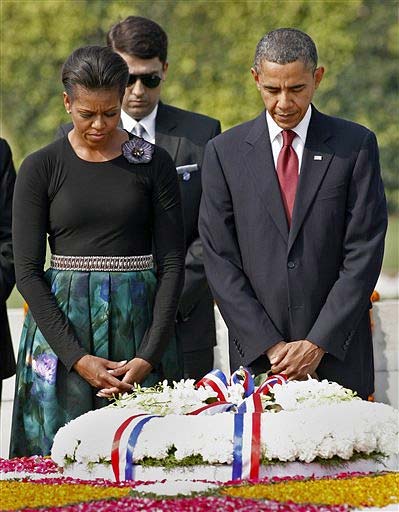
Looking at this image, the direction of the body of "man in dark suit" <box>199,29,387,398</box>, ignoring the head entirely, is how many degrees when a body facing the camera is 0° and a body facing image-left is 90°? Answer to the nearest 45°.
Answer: approximately 0°

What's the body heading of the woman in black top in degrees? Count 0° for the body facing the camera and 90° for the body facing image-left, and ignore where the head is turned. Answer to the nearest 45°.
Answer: approximately 0°

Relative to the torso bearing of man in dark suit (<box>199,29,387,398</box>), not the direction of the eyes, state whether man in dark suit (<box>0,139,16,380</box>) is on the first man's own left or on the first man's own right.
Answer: on the first man's own right

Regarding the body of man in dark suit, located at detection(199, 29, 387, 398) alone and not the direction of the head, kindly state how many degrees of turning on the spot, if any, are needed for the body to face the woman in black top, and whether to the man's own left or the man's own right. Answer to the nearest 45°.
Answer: approximately 90° to the man's own right

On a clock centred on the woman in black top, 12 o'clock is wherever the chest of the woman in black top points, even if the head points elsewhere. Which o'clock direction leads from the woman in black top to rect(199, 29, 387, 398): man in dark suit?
The man in dark suit is roughly at 9 o'clock from the woman in black top.

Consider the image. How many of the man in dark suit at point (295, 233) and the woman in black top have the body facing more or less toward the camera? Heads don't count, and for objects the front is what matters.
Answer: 2
